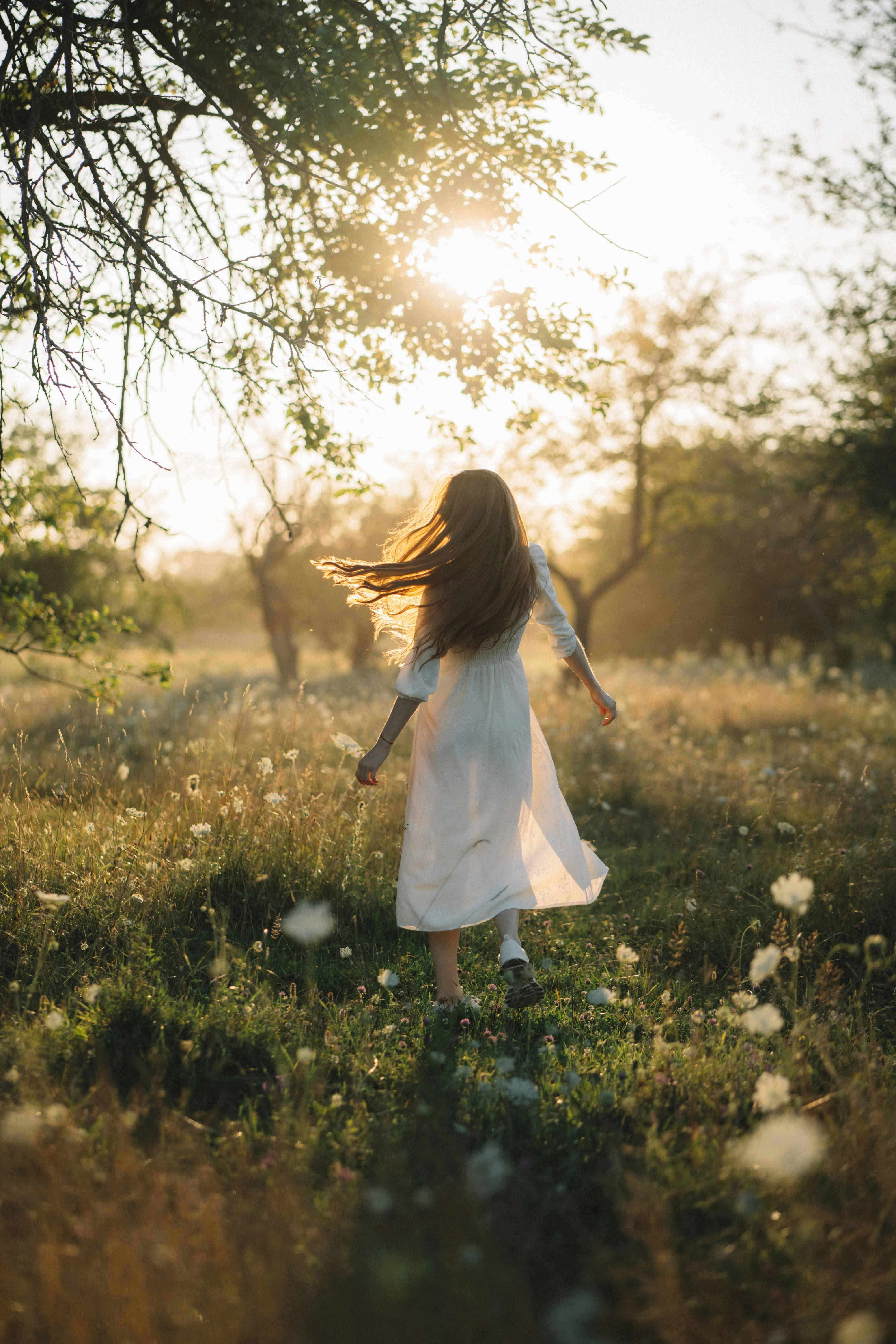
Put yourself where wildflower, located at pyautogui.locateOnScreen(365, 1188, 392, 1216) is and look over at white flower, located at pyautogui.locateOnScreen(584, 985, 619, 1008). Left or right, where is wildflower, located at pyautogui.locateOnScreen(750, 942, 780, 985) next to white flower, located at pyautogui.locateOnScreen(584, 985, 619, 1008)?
right

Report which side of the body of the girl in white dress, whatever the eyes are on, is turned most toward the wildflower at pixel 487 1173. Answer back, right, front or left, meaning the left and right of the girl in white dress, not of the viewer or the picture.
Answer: back

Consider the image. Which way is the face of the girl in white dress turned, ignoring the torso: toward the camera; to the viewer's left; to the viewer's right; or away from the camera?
away from the camera

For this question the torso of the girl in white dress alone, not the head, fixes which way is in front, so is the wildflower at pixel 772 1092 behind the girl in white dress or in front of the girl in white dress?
behind

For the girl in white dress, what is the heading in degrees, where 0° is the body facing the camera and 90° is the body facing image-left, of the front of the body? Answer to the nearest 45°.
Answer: approximately 180°

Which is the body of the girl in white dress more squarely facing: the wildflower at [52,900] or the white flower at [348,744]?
the white flower

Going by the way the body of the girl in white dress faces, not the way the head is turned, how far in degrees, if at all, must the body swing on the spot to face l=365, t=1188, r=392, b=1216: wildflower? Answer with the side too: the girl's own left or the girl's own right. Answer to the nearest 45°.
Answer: approximately 180°
